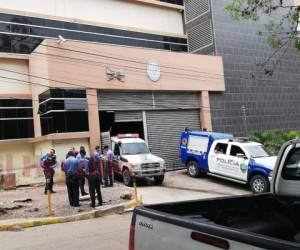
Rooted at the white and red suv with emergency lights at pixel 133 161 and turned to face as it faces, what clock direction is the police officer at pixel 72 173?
The police officer is roughly at 2 o'clock from the white and red suv with emergency lights.

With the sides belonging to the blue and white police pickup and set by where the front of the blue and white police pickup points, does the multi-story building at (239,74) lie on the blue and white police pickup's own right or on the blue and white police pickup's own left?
on the blue and white police pickup's own left

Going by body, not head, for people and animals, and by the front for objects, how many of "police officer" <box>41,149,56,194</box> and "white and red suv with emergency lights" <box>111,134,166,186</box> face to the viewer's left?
0

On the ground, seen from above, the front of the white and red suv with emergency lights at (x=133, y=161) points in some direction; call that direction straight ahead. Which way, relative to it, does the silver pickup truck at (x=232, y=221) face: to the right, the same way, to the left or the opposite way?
to the left

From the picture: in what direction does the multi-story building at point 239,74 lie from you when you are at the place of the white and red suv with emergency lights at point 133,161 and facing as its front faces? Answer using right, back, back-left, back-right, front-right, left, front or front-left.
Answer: left

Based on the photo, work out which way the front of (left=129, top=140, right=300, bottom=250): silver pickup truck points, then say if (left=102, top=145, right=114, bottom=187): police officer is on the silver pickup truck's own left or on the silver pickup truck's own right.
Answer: on the silver pickup truck's own left

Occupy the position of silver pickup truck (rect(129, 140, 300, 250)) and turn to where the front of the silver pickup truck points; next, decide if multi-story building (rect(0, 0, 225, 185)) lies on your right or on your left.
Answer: on your left

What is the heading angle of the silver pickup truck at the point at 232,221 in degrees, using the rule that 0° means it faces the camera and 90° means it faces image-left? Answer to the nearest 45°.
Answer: approximately 225°

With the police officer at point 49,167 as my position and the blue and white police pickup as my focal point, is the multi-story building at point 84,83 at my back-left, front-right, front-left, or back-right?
front-left

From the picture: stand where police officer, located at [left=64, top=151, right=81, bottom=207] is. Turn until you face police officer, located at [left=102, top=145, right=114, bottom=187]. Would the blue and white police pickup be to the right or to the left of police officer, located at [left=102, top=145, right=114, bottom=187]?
right

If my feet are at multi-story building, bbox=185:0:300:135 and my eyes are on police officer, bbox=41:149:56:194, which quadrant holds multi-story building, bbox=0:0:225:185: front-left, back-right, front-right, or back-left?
front-right
